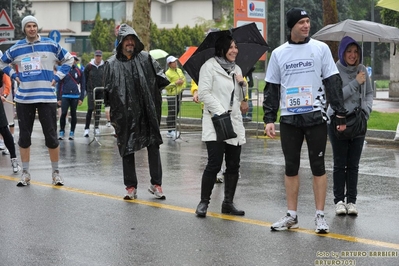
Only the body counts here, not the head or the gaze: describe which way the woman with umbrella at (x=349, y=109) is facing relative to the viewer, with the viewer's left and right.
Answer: facing the viewer

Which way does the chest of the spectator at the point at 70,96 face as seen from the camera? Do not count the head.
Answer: toward the camera

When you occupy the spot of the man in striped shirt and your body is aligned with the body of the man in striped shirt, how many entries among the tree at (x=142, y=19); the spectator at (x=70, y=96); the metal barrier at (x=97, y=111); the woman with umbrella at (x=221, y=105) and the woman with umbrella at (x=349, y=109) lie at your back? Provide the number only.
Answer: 3

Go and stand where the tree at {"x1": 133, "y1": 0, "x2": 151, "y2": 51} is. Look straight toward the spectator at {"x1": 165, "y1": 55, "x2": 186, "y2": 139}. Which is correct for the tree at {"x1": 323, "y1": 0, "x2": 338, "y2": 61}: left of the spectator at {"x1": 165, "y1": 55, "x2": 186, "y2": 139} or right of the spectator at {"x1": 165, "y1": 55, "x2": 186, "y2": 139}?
left

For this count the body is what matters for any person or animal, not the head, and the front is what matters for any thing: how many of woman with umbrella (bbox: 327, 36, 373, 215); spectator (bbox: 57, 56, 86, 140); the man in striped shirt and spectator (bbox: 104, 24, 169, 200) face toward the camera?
4

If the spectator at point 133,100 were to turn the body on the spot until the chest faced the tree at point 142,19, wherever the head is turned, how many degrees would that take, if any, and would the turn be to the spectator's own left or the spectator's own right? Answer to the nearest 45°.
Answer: approximately 180°

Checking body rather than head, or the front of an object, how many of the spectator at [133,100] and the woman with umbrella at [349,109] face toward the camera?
2

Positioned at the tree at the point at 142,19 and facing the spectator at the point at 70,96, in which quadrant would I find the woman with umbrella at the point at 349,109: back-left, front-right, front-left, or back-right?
front-left

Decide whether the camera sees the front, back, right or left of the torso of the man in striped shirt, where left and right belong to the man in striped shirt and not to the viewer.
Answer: front

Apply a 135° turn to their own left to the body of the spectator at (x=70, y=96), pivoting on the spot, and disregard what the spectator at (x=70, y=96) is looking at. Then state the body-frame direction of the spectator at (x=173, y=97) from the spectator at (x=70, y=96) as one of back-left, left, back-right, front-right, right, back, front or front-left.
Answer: front-right

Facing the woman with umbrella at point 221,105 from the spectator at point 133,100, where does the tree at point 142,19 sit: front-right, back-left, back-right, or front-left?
back-left

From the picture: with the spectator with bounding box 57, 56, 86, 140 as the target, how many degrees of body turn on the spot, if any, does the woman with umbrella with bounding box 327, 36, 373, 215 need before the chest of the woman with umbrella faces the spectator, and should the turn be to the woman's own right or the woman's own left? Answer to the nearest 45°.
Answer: approximately 135° to the woman's own right

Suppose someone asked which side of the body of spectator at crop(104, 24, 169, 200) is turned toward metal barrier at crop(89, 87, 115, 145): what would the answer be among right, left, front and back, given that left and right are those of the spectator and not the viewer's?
back

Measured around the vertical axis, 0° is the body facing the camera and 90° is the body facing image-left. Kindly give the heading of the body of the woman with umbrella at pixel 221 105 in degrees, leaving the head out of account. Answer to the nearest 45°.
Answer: approximately 315°
